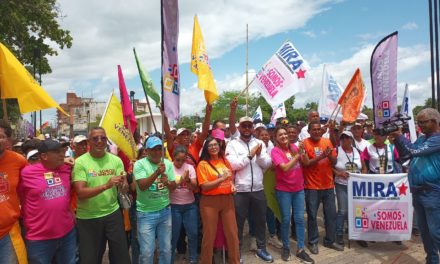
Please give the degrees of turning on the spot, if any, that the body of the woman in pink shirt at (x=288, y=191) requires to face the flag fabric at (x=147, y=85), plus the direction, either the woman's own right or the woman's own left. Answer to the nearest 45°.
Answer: approximately 90° to the woman's own right

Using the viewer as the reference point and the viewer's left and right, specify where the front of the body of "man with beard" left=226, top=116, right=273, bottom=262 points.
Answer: facing the viewer

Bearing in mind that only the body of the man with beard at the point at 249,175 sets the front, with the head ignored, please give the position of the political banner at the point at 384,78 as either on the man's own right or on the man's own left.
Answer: on the man's own left

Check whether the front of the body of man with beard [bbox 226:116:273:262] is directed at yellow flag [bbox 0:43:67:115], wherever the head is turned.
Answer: no

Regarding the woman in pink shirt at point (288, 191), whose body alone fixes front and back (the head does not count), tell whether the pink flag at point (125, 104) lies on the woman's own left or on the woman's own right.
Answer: on the woman's own right

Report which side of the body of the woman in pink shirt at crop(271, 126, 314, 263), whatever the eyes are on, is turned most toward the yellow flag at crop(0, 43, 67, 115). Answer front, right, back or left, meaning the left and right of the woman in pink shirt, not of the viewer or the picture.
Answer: right

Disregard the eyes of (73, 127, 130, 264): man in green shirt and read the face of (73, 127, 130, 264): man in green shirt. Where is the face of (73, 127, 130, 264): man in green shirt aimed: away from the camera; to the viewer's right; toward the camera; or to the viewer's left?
toward the camera

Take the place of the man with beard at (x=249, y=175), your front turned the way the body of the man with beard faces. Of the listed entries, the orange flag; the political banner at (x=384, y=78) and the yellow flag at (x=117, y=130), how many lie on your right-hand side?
1

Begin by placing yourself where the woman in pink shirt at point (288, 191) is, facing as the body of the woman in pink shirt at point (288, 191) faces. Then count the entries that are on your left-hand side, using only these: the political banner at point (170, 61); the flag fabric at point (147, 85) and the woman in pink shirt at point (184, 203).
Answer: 0

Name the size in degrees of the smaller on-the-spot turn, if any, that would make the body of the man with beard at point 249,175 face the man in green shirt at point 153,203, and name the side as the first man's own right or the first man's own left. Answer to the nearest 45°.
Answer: approximately 45° to the first man's own right

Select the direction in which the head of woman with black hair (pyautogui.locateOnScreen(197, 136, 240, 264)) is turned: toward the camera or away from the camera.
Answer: toward the camera

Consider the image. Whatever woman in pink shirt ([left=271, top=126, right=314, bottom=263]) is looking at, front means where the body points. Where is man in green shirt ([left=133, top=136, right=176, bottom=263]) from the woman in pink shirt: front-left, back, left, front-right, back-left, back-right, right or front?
right

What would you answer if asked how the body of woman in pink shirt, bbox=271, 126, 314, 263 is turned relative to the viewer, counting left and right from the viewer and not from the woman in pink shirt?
facing the viewer and to the right of the viewer

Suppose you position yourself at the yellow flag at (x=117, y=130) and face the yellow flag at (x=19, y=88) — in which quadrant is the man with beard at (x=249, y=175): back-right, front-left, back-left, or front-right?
back-left

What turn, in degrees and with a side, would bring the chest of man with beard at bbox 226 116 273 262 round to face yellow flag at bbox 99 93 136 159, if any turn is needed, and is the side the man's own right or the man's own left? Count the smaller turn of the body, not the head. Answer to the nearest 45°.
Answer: approximately 90° to the man's own right
